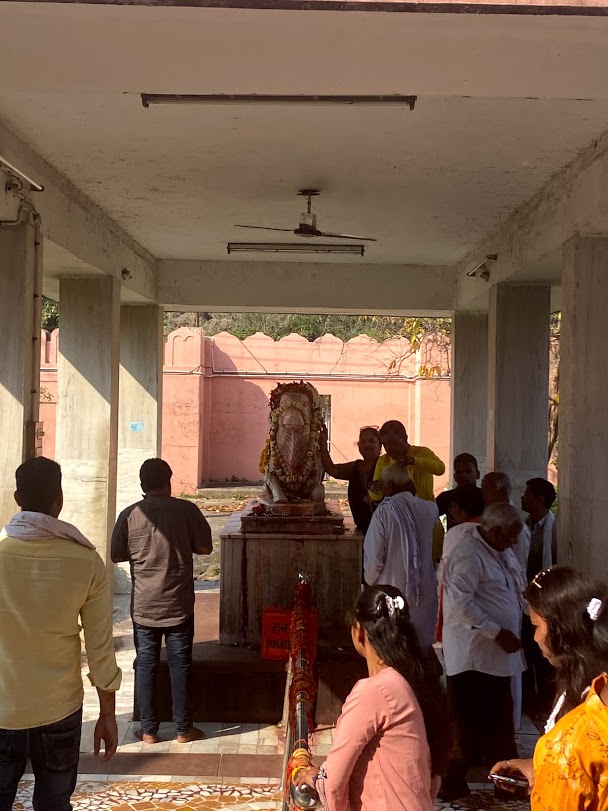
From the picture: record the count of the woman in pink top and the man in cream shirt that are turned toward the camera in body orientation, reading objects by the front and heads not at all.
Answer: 0

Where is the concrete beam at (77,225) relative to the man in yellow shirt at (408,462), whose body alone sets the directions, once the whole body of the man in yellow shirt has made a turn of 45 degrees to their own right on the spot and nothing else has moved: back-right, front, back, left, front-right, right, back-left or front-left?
front

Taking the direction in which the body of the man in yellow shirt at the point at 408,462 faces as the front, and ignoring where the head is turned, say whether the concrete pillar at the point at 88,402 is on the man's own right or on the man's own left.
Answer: on the man's own right

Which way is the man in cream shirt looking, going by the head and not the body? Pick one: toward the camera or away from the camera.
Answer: away from the camera

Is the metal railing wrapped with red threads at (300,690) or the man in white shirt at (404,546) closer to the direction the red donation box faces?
the metal railing wrapped with red threads

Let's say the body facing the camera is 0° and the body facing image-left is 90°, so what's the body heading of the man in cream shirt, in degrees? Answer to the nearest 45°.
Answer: approximately 180°

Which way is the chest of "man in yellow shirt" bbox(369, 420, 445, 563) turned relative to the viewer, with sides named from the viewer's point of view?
facing the viewer and to the left of the viewer

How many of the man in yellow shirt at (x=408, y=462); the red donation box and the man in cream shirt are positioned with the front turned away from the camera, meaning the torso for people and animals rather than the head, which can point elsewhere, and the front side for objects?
1

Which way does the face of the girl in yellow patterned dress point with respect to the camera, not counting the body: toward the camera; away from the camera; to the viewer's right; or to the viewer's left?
to the viewer's left

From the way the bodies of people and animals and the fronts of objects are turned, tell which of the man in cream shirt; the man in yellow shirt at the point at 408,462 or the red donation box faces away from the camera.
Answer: the man in cream shirt

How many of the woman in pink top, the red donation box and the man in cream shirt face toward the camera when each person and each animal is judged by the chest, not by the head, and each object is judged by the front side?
1
